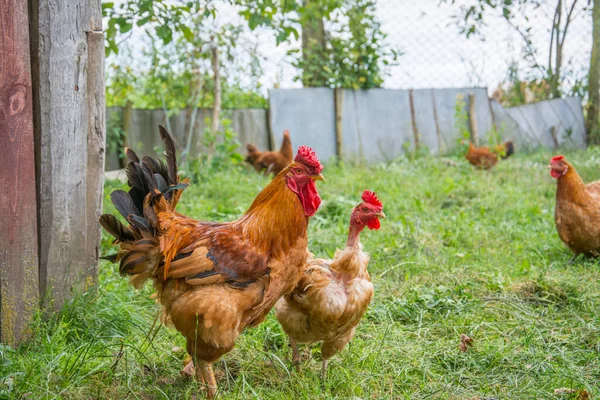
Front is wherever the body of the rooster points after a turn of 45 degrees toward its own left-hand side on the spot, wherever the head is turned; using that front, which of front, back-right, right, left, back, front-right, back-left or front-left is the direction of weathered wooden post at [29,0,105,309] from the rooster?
left

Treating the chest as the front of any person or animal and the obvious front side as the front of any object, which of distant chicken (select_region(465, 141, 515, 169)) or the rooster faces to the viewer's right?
the rooster

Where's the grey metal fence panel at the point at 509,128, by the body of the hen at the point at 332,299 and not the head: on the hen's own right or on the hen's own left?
on the hen's own left

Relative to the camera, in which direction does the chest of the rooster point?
to the viewer's right

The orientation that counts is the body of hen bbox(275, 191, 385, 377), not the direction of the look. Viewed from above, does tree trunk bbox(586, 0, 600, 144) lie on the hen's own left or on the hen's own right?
on the hen's own left

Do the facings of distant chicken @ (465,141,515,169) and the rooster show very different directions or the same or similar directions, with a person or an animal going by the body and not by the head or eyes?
very different directions

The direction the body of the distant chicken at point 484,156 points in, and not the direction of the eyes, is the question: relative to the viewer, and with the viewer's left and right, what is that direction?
facing to the left of the viewer
